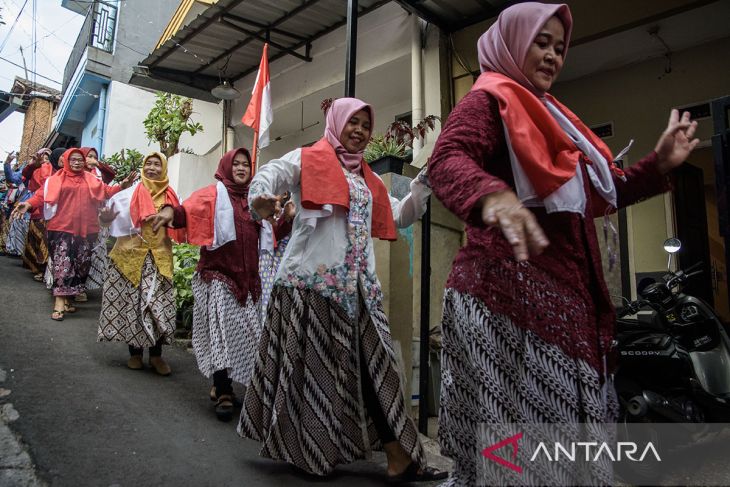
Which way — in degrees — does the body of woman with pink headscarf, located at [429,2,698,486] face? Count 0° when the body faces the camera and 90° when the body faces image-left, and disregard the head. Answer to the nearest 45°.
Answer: approximately 315°

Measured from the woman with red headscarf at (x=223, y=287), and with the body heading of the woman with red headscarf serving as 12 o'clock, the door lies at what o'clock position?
The door is roughly at 10 o'clock from the woman with red headscarf.

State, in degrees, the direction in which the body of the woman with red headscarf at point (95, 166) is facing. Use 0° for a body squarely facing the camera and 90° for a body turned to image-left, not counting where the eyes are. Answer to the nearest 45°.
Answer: approximately 0°

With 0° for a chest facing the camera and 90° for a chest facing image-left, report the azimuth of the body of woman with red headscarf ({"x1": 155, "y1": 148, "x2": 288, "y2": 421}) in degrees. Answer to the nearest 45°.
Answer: approximately 315°

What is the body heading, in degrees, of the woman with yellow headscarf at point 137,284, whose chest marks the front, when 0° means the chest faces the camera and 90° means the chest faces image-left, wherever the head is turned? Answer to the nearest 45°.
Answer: approximately 0°

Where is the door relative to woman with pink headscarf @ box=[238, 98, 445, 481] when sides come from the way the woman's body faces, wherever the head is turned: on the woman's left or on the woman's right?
on the woman's left

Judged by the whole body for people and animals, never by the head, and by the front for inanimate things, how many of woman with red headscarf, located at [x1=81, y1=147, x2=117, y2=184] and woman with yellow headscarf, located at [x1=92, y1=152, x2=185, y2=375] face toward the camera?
2

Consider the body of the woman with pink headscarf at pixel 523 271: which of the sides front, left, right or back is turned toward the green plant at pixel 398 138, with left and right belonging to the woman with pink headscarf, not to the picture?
back

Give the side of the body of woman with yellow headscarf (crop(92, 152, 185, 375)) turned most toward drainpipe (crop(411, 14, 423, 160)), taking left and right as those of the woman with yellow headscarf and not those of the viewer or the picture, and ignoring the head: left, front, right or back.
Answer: left
